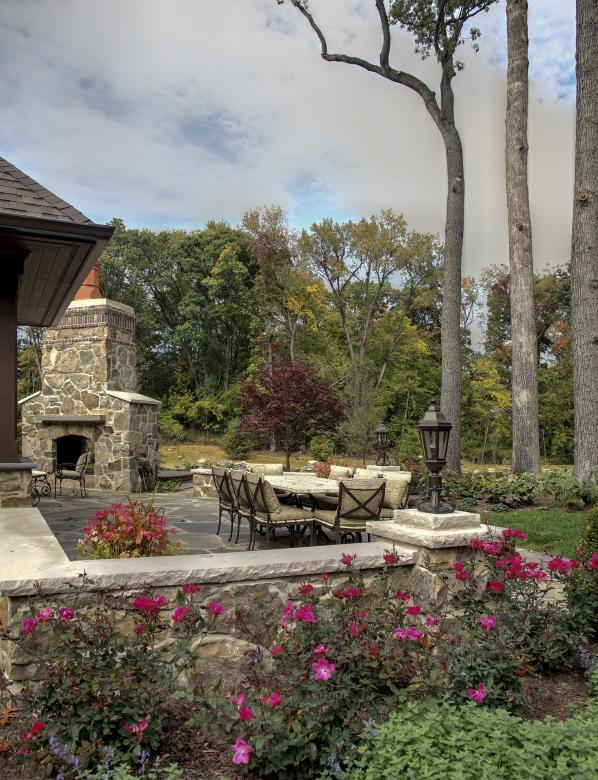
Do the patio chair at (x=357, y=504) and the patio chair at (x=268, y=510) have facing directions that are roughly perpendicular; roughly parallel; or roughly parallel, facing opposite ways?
roughly perpendicular

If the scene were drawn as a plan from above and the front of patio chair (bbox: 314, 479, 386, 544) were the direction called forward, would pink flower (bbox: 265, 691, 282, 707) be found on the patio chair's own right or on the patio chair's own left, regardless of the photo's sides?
on the patio chair's own left

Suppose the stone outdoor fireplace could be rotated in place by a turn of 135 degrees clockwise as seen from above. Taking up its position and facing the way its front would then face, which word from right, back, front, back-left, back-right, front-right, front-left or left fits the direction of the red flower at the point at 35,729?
back

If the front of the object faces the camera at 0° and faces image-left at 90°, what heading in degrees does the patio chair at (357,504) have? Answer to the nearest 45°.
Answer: approximately 135°

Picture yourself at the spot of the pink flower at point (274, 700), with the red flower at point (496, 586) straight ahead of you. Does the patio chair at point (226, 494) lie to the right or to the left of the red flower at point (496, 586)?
left

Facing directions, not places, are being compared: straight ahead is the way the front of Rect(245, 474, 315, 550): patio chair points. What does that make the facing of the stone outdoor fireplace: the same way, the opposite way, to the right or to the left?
the opposite way

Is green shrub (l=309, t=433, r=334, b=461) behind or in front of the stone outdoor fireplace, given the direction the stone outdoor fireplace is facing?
behind

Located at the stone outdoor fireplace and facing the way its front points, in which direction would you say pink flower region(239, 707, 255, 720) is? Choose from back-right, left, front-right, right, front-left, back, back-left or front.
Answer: front-left

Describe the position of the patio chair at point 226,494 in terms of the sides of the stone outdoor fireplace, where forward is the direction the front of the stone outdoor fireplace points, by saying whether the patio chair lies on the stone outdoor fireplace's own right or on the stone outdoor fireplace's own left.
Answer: on the stone outdoor fireplace's own left

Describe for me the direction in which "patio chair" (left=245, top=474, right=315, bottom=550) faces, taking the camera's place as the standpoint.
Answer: facing away from the viewer and to the right of the viewer

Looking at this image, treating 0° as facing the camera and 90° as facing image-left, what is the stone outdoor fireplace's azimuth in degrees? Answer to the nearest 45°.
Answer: approximately 45°

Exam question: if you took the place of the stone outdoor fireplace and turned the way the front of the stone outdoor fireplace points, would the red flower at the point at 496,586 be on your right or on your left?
on your left
